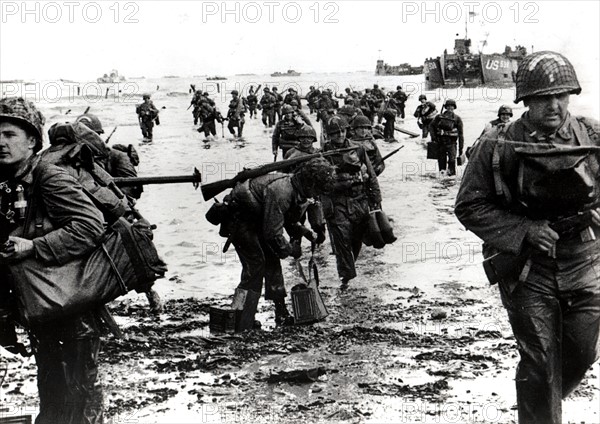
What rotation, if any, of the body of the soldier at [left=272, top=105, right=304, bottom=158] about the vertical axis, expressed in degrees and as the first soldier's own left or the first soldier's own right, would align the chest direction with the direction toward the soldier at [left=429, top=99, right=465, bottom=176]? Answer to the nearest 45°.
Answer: approximately 135° to the first soldier's own left

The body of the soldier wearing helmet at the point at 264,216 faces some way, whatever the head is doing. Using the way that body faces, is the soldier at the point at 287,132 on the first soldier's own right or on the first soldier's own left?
on the first soldier's own left

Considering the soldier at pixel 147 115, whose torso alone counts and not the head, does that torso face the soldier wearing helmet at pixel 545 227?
yes

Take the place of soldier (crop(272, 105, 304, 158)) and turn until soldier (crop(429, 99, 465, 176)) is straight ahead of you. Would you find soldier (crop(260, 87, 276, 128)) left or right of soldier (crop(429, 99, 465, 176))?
left

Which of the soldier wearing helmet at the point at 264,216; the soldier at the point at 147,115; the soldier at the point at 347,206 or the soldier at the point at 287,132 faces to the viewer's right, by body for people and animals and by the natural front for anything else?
the soldier wearing helmet

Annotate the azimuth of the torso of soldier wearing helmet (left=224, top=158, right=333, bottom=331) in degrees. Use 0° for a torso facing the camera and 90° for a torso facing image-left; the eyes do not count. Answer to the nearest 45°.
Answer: approximately 270°

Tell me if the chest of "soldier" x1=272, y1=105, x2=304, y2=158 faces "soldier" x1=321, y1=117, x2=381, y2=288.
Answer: yes

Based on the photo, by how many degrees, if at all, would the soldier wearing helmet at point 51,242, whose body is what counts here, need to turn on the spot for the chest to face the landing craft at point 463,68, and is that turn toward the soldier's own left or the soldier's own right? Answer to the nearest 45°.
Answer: approximately 180°

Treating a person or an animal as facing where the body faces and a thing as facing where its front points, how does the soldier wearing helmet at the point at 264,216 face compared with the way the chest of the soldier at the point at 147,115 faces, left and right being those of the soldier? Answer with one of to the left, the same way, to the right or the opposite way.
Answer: to the left

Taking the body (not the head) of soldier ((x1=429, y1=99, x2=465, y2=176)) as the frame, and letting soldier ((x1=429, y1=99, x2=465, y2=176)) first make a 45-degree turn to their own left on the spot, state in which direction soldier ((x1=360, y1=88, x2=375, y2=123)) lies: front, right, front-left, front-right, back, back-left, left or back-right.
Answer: back-left

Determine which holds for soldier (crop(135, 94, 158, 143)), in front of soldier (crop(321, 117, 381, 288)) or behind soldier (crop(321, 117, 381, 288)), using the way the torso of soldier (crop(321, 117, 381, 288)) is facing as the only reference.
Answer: behind

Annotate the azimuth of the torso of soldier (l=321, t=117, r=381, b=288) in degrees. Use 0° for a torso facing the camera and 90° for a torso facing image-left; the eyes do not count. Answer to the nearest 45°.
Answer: approximately 0°

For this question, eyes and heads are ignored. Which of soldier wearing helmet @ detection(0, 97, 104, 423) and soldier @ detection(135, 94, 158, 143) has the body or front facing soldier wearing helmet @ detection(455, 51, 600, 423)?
the soldier
